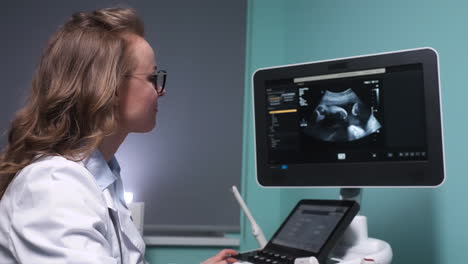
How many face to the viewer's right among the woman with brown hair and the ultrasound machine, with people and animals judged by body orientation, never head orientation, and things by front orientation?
1

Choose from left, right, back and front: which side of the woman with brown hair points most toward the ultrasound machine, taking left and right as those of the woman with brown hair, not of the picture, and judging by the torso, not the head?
front

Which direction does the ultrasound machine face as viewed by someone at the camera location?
facing the viewer and to the left of the viewer

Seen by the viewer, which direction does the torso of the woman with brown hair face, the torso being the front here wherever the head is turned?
to the viewer's right

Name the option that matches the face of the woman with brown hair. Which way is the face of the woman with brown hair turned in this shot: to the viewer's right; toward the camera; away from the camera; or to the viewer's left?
to the viewer's right

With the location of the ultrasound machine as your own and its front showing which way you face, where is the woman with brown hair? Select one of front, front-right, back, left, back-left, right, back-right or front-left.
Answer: front

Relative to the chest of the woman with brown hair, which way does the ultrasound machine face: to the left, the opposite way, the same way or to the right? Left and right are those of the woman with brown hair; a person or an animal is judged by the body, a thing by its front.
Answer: the opposite way
